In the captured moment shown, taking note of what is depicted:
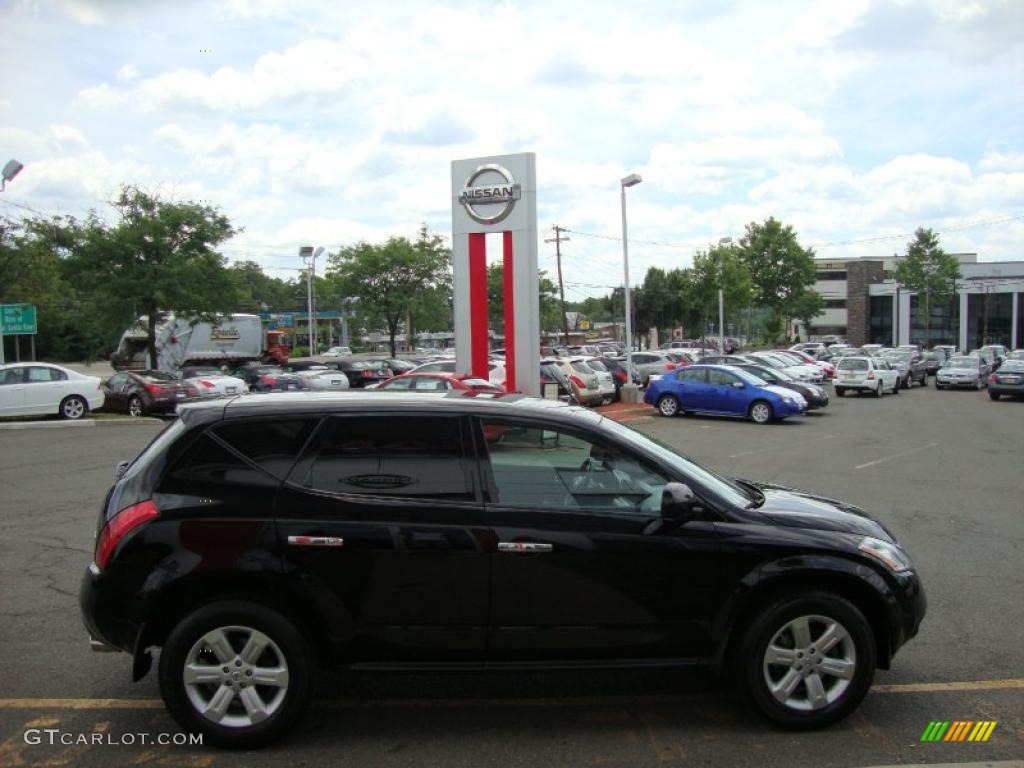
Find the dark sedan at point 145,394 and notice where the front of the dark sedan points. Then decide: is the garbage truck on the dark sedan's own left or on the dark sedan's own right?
on the dark sedan's own right

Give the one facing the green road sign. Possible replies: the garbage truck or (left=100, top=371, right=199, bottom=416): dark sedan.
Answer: the dark sedan

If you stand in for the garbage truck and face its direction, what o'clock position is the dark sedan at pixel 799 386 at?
The dark sedan is roughly at 2 o'clock from the garbage truck.

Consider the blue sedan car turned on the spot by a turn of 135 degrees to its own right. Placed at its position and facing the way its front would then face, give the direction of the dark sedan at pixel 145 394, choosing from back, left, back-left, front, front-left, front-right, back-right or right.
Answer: front

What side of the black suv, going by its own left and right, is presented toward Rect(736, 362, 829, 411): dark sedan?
left

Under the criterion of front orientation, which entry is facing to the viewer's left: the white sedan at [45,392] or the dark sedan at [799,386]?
the white sedan

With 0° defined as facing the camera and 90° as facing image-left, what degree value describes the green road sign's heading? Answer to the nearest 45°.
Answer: approximately 0°

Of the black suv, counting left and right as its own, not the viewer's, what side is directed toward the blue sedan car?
left

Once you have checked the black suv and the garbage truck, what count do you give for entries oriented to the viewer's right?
2

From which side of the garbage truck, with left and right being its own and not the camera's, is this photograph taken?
right

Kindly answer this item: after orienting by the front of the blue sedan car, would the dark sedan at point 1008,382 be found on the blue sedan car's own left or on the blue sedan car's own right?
on the blue sedan car's own left

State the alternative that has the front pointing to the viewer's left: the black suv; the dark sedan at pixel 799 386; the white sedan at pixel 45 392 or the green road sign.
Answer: the white sedan

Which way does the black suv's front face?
to the viewer's right

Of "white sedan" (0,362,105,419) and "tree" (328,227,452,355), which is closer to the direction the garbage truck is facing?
the tree
